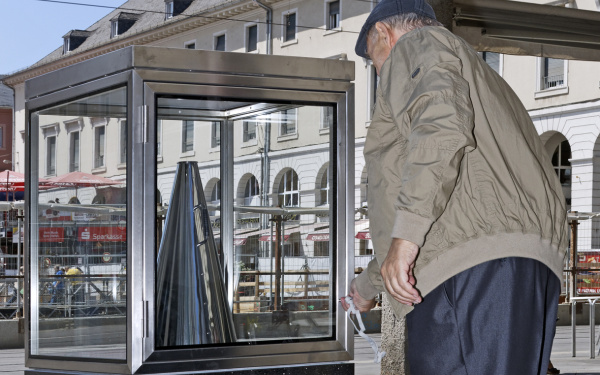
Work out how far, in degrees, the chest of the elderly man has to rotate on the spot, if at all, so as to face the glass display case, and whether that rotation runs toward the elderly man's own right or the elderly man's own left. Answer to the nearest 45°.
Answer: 0° — they already face it

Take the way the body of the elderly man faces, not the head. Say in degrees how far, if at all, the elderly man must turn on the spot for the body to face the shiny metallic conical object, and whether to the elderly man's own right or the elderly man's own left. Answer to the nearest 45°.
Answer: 0° — they already face it

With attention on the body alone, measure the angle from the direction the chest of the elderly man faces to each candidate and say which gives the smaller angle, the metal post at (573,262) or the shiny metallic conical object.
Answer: the shiny metallic conical object

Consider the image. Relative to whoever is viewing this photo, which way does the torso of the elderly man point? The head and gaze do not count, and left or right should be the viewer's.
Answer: facing away from the viewer and to the left of the viewer

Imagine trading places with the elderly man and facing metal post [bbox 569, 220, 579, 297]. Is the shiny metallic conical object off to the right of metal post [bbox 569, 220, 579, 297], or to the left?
left

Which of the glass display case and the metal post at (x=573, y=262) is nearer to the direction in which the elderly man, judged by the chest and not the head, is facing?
the glass display case

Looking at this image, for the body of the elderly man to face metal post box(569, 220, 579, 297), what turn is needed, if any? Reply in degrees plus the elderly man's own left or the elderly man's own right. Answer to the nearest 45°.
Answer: approximately 45° to the elderly man's own right
